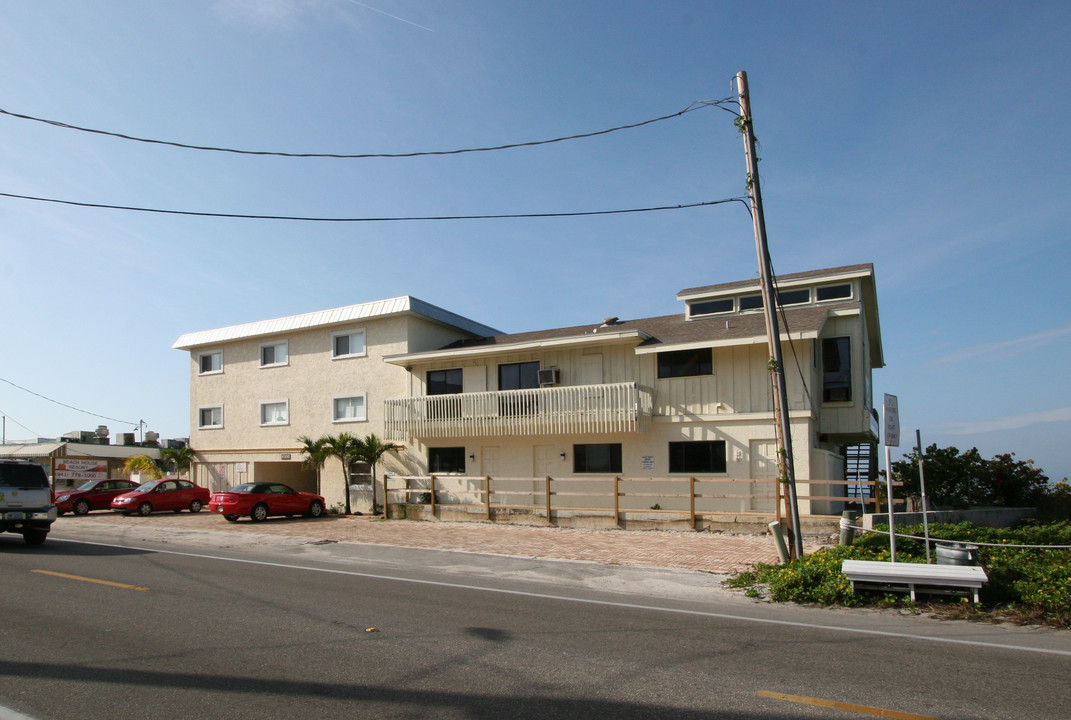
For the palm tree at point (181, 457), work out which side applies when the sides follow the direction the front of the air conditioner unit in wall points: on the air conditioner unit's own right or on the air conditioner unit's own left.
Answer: on the air conditioner unit's own right

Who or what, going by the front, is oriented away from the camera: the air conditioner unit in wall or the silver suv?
the silver suv

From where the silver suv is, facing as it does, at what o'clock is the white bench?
The white bench is roughly at 5 o'clock from the silver suv.

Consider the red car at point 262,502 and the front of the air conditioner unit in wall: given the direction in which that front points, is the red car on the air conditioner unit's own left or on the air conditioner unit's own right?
on the air conditioner unit's own right

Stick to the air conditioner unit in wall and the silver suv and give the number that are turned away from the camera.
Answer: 1

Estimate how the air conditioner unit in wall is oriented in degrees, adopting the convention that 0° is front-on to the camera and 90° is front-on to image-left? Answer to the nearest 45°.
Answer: approximately 45°

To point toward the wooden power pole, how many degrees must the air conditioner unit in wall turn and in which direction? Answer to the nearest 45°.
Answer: approximately 45° to its left

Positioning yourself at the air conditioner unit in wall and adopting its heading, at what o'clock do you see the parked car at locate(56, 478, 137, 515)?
The parked car is roughly at 2 o'clock from the air conditioner unit in wall.

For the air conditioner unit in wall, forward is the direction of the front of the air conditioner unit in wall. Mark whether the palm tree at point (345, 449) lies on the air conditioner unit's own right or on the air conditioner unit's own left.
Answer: on the air conditioner unit's own right

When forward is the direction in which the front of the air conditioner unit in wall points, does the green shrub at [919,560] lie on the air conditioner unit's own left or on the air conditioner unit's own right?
on the air conditioner unit's own left

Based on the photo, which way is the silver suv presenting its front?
away from the camera

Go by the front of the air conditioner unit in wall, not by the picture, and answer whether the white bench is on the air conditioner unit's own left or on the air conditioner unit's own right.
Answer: on the air conditioner unit's own left
